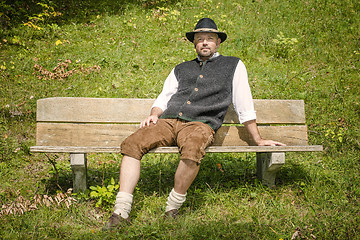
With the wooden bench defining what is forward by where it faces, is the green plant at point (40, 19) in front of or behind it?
behind

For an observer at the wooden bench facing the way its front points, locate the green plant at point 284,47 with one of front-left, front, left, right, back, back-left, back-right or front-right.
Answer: back-left

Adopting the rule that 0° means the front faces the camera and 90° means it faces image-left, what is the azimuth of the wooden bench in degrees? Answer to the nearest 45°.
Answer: approximately 0°
